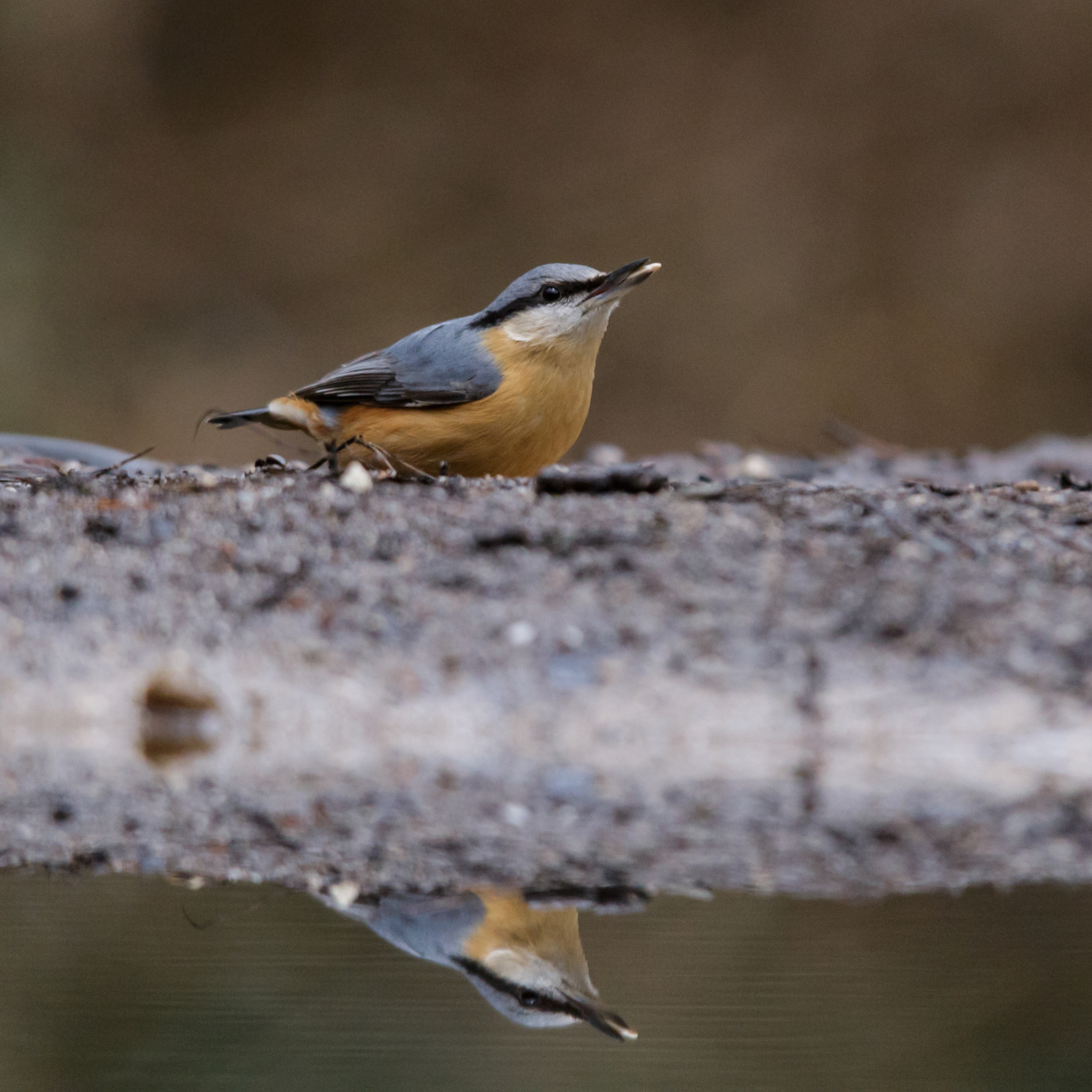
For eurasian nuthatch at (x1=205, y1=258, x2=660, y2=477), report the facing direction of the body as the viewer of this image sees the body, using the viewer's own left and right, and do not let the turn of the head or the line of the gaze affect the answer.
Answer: facing to the right of the viewer
